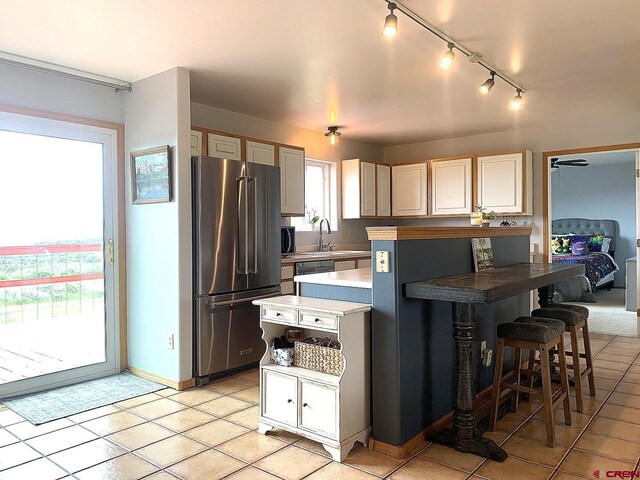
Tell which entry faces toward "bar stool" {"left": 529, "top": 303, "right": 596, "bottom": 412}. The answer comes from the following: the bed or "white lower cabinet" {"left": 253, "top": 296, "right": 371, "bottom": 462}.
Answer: the bed

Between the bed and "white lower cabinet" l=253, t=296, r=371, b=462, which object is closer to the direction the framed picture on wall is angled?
the white lower cabinet

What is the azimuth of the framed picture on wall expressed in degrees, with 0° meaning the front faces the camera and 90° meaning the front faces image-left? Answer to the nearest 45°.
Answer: approximately 45°

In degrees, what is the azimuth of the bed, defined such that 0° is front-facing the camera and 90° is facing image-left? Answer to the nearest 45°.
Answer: approximately 0°

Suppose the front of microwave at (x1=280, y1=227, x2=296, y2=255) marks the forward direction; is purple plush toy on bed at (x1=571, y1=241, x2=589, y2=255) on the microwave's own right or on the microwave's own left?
on the microwave's own left

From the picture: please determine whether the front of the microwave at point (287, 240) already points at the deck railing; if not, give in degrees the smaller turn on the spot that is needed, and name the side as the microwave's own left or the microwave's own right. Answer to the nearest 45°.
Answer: approximately 90° to the microwave's own right

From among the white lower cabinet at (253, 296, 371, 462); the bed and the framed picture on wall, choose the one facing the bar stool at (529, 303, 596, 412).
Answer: the bed

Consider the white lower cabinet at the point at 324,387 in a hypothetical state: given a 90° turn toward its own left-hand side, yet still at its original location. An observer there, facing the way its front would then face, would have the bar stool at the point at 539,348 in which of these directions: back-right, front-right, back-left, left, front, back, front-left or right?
front-left

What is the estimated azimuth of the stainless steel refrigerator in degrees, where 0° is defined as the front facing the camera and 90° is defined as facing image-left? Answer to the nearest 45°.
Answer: approximately 315°

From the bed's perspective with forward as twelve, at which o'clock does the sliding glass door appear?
The sliding glass door is roughly at 1 o'clock from the bed.
